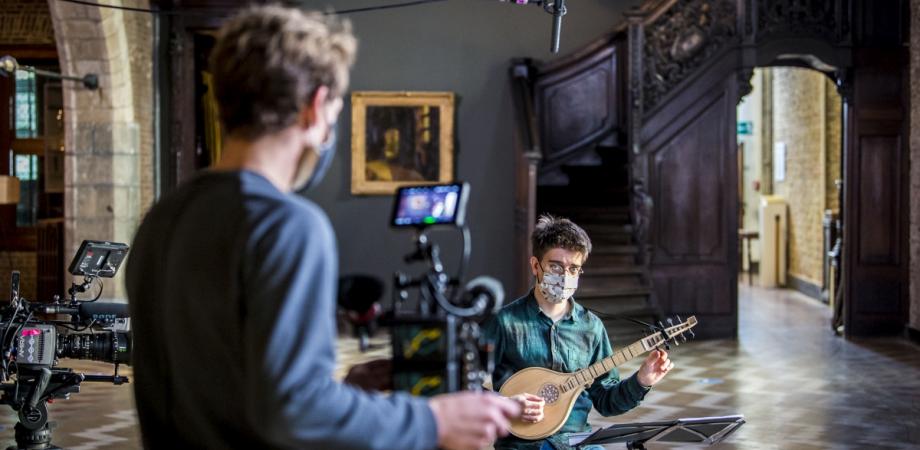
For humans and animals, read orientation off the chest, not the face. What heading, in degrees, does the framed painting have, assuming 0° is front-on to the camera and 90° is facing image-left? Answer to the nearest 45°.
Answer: approximately 0°

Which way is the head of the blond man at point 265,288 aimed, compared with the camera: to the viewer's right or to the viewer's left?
to the viewer's right

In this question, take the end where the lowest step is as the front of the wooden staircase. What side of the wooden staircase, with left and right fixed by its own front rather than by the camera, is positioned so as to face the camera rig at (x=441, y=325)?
front

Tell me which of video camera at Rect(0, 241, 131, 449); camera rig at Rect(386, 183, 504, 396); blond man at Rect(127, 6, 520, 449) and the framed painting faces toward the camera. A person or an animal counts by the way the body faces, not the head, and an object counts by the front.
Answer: the framed painting

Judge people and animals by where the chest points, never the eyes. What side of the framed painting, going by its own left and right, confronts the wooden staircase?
left

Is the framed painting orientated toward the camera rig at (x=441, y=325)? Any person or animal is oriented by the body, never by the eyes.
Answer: yes

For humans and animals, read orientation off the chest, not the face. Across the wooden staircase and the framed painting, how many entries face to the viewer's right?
0

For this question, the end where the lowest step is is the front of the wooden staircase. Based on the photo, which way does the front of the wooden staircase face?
toward the camera

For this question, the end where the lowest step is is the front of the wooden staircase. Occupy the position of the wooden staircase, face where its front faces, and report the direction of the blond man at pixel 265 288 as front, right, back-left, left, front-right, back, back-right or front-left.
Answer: front

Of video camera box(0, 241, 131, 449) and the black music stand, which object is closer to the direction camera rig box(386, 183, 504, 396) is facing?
the black music stand

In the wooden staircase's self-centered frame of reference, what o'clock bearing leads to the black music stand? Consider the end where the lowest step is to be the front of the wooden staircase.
The black music stand is roughly at 12 o'clock from the wooden staircase.

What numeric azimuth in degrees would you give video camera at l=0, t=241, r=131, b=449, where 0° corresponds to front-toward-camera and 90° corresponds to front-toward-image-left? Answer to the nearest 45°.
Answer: approximately 270°

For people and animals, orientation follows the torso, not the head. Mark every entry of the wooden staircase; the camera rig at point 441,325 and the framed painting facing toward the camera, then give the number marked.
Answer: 2

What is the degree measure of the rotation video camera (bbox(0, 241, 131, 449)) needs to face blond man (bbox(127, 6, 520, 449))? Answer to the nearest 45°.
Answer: approximately 90° to its right

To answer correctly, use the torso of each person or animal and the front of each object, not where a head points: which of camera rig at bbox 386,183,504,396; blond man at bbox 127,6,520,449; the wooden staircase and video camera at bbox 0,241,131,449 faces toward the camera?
the wooden staircase
